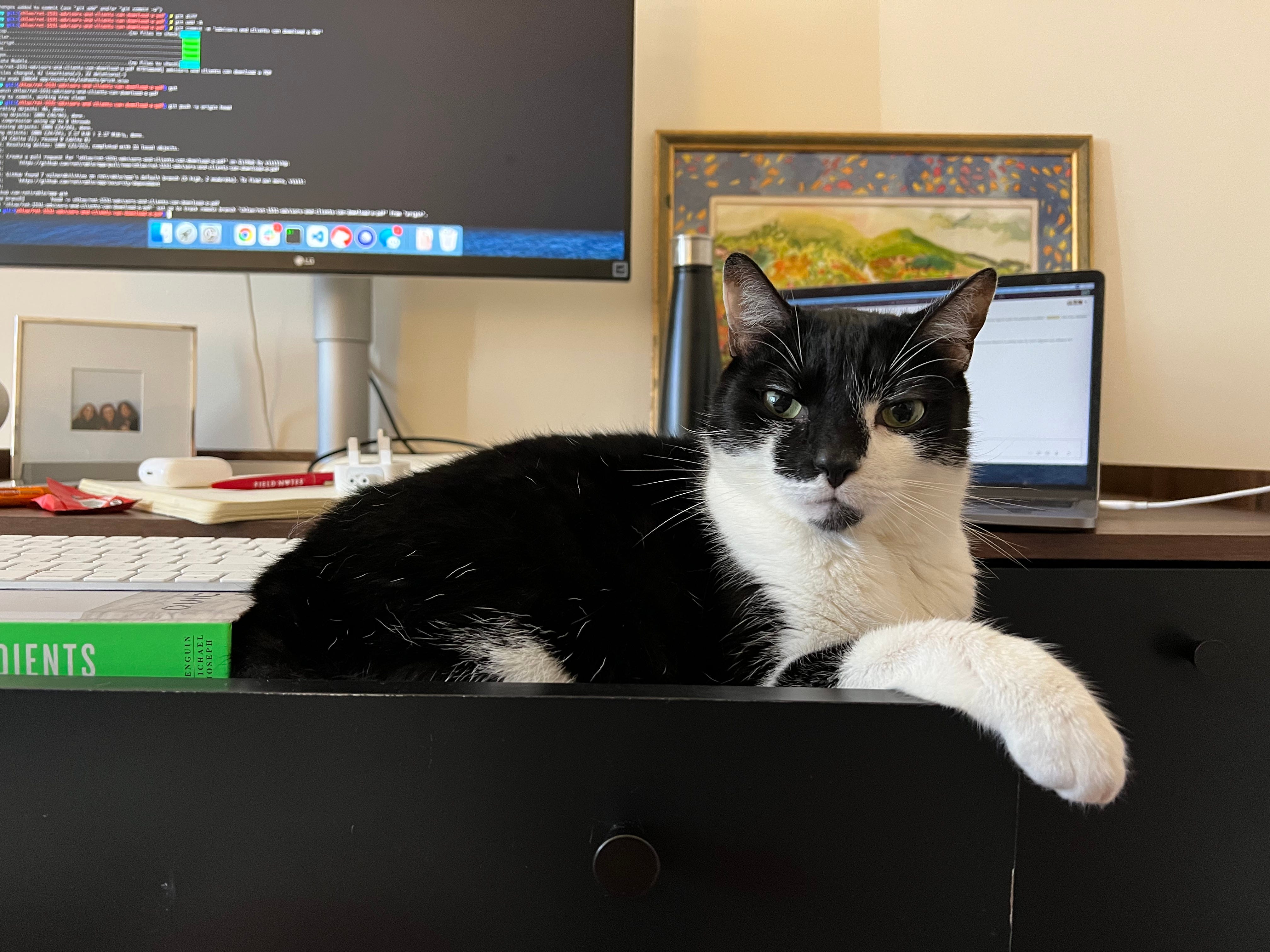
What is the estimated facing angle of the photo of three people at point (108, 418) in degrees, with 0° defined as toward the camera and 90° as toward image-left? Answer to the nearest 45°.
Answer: approximately 0°

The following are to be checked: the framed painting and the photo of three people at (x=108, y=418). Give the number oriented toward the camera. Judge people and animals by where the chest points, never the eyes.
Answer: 2

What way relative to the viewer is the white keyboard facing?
toward the camera

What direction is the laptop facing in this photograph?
toward the camera

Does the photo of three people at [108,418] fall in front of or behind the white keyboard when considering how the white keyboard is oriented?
behind

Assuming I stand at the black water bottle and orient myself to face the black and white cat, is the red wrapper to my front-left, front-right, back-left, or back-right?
front-right

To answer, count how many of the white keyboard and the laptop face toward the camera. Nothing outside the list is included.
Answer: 2
